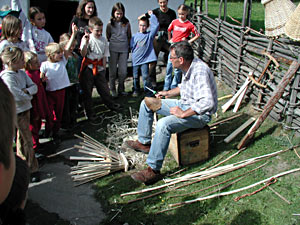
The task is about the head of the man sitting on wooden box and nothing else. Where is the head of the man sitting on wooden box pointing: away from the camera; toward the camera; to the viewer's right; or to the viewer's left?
to the viewer's left

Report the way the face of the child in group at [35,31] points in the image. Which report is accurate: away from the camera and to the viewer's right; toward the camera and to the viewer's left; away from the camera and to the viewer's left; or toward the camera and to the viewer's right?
toward the camera and to the viewer's right

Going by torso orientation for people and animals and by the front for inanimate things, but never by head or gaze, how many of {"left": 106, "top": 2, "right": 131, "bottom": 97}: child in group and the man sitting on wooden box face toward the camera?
1

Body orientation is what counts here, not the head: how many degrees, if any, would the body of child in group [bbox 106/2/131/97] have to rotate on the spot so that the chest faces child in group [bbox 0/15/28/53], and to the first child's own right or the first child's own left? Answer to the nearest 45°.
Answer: approximately 45° to the first child's own right

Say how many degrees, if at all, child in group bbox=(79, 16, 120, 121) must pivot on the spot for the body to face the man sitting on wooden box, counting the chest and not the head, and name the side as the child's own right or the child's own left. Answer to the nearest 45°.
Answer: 0° — they already face them

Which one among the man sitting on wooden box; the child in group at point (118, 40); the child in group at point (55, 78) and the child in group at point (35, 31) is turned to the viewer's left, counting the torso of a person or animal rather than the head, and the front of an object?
the man sitting on wooden box

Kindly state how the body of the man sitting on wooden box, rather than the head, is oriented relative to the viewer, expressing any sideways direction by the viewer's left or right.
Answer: facing to the left of the viewer

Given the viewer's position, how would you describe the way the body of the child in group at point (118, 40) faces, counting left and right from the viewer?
facing the viewer

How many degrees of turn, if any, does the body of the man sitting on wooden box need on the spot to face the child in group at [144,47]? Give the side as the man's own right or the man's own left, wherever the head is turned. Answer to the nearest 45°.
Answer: approximately 90° to the man's own right

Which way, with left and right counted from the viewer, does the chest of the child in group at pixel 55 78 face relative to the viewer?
facing the viewer and to the right of the viewer

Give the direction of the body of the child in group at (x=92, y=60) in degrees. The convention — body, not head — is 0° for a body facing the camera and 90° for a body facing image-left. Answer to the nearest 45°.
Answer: approximately 315°
